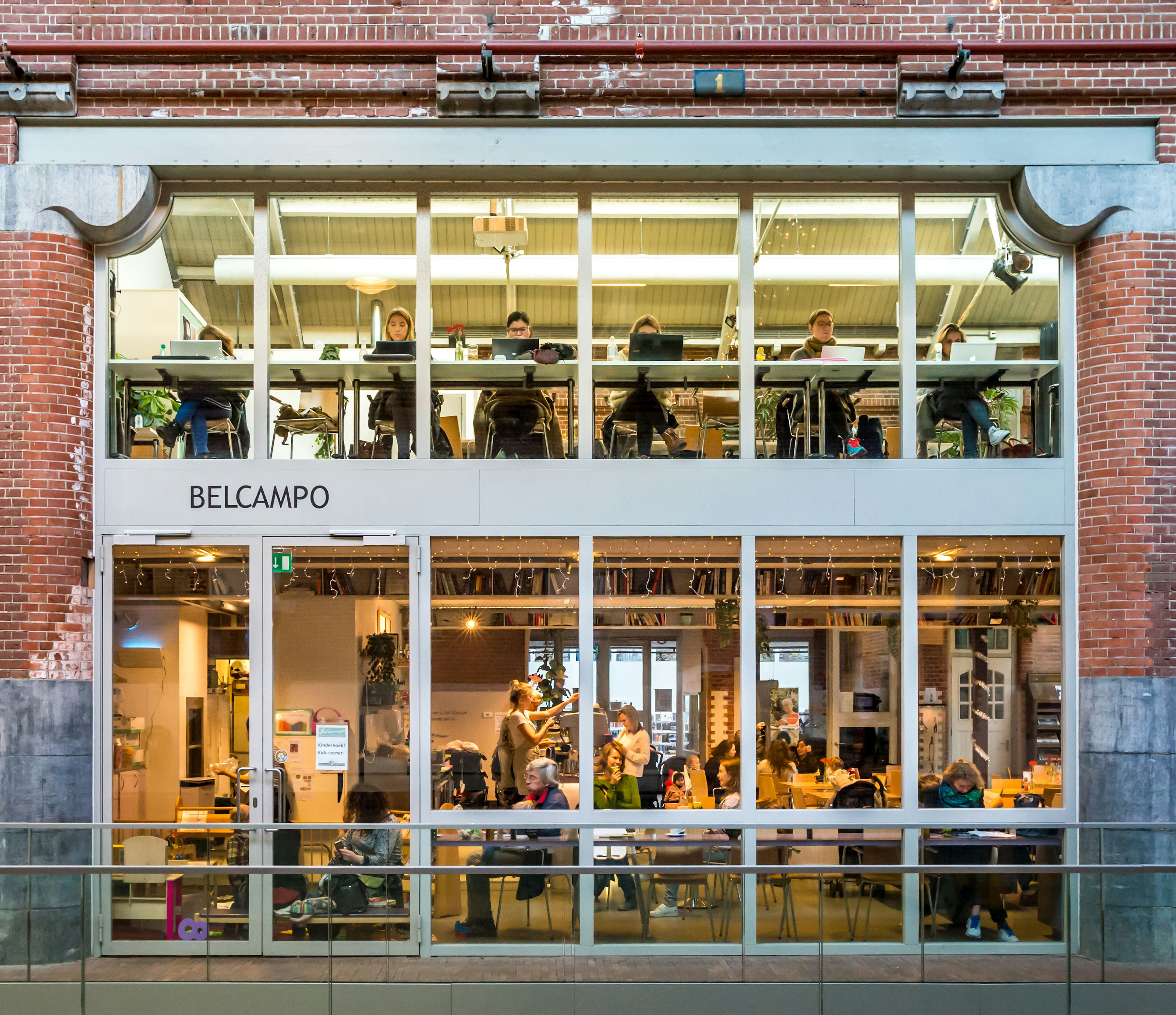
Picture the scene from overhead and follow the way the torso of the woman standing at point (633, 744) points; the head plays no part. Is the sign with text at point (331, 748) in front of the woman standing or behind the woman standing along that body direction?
in front

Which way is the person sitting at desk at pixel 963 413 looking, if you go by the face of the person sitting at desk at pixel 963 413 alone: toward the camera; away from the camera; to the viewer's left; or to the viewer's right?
toward the camera

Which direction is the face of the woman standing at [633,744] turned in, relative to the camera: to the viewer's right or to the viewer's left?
to the viewer's left

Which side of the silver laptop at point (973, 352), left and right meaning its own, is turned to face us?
back

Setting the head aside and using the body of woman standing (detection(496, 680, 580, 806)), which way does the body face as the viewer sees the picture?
to the viewer's right

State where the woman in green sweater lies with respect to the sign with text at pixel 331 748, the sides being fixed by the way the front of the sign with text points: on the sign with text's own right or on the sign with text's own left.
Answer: on the sign with text's own left

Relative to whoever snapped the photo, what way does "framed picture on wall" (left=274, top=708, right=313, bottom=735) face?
facing the viewer

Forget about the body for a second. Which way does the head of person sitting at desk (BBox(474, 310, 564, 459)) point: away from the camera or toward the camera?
toward the camera

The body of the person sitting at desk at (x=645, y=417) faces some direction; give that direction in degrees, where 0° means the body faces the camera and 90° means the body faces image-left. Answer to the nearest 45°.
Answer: approximately 0°

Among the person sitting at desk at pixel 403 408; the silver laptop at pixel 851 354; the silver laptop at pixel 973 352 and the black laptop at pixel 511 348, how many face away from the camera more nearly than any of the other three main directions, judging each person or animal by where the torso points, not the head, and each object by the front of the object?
3

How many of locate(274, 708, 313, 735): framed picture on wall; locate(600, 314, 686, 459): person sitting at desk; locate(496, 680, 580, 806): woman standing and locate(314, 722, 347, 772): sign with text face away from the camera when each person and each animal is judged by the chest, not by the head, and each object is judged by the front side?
0

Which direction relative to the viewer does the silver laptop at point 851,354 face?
away from the camera

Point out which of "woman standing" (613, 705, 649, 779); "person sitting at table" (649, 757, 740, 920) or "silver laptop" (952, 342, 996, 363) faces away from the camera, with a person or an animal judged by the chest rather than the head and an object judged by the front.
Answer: the silver laptop

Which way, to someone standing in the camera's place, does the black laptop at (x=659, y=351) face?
facing away from the viewer

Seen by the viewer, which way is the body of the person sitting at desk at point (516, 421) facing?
toward the camera

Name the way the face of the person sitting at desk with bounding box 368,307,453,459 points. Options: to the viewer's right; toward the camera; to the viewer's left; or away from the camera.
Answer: toward the camera
